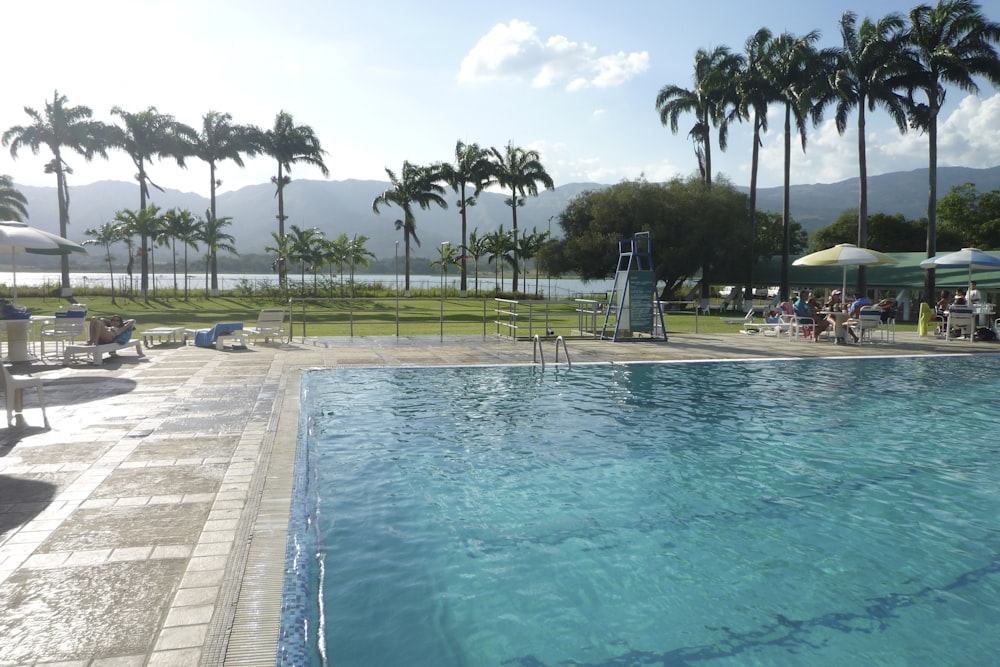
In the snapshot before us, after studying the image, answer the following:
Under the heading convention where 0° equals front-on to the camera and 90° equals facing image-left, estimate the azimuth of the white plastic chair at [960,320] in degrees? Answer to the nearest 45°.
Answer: approximately 180°

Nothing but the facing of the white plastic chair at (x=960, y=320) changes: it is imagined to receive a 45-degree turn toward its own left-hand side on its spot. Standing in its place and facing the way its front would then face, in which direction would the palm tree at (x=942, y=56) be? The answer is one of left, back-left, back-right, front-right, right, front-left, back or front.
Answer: front-right

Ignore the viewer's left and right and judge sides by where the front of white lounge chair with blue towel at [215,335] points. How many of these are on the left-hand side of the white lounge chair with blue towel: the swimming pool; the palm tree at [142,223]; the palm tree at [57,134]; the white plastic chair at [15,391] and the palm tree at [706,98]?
2

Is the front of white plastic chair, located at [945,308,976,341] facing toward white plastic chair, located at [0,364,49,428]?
no

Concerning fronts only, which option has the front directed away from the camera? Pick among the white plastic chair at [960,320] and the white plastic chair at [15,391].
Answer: the white plastic chair at [960,320]

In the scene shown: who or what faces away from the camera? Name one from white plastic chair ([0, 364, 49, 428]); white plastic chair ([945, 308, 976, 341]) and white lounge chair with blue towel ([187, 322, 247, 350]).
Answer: white plastic chair ([945, 308, 976, 341])

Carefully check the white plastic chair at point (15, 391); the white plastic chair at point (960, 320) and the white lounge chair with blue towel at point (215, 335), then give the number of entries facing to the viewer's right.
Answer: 1

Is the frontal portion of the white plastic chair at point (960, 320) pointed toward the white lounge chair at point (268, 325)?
no

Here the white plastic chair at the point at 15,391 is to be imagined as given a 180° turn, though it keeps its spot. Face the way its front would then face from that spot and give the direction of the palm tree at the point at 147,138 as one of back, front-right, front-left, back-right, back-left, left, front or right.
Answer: right

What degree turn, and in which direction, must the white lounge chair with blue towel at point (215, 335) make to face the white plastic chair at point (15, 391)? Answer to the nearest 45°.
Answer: approximately 90° to its left

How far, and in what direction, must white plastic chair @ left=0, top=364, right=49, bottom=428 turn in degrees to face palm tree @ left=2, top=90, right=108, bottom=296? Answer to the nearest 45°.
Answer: approximately 90° to its left

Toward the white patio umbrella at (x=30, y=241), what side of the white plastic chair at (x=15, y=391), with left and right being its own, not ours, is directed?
left
